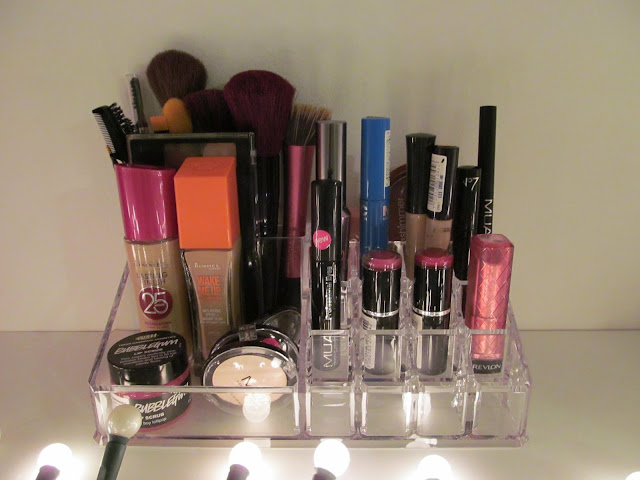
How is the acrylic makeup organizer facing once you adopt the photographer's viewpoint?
facing the viewer

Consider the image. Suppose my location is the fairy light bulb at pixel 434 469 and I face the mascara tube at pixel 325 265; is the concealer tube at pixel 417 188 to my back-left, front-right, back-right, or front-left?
front-right

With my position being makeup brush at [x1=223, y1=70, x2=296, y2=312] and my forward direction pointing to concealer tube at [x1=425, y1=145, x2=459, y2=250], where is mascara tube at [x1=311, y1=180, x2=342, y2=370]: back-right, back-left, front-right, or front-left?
front-right
